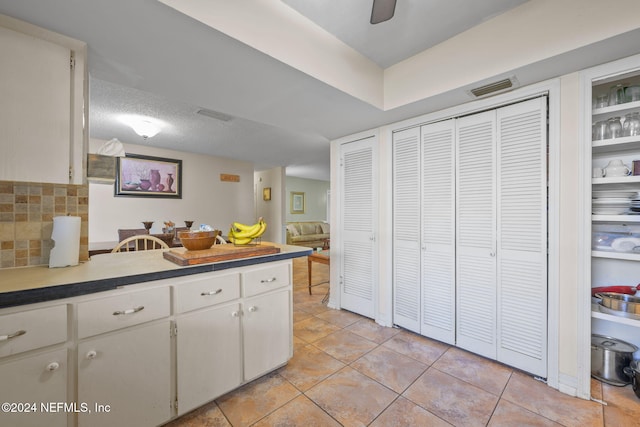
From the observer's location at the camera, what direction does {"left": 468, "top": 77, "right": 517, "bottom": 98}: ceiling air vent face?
facing the viewer and to the left of the viewer

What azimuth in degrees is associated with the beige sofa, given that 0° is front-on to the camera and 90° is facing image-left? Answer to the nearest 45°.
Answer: approximately 0°

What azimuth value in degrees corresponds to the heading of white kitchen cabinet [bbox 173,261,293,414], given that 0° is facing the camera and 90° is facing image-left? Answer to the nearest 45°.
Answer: approximately 315°

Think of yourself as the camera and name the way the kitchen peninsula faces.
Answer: facing the viewer and to the right of the viewer

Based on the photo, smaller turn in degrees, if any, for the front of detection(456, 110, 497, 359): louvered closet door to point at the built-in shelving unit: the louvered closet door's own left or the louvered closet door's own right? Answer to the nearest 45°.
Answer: approximately 135° to the louvered closet door's own left

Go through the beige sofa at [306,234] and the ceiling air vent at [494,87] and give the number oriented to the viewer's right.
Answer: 0

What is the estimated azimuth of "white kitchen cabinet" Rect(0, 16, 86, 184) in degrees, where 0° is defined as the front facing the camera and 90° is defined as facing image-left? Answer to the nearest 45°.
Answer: approximately 315°

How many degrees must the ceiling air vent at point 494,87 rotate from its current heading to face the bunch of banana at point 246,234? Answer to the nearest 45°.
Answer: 0° — it already faces it

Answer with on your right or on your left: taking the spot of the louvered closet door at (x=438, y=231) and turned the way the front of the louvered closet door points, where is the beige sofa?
on your right

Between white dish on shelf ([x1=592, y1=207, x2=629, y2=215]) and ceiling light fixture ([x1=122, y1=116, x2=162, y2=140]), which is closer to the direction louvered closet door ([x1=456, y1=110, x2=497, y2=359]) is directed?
the ceiling light fixture

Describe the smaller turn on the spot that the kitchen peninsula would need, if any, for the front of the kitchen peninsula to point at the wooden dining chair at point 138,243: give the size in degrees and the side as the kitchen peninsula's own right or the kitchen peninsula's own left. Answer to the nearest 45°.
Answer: approximately 135° to the kitchen peninsula's own left

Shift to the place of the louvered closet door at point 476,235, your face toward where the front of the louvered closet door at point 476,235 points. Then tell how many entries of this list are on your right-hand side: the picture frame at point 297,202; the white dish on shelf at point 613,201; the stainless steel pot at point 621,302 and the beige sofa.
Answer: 2

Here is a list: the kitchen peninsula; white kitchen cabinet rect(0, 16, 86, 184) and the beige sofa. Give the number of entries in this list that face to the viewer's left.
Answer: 0

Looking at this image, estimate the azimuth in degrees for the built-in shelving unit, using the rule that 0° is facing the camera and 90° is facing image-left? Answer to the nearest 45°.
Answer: approximately 45°

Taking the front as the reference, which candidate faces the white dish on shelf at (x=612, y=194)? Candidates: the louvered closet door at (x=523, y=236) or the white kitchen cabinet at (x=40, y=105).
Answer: the white kitchen cabinet

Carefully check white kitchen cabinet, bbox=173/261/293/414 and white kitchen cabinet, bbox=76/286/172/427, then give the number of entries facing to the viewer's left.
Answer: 0

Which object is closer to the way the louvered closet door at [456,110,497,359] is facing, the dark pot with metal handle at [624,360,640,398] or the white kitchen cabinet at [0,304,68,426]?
the white kitchen cabinet
